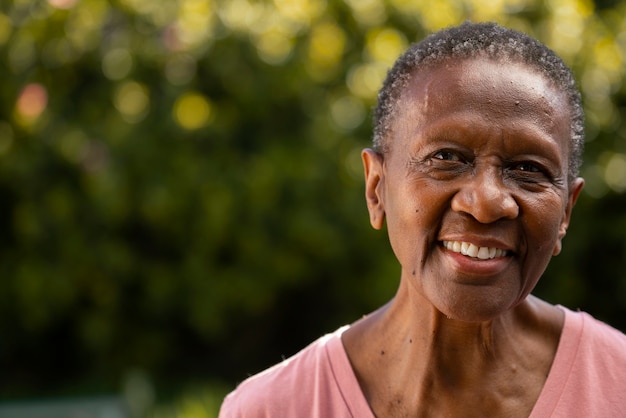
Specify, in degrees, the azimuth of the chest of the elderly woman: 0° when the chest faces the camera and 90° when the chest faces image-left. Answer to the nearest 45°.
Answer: approximately 0°
